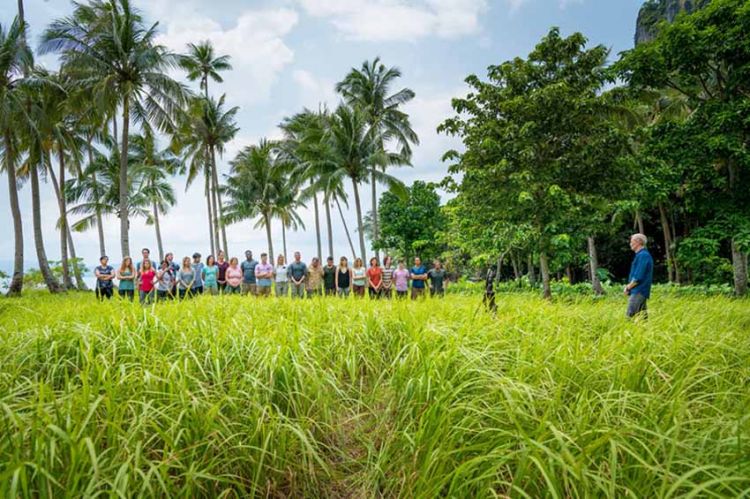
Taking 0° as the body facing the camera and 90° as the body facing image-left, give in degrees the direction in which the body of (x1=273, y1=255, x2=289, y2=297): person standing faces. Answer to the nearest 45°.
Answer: approximately 0°

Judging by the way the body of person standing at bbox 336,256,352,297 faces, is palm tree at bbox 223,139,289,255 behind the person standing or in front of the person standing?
behind

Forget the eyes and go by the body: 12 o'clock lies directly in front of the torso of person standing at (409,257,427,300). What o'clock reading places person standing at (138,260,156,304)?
person standing at (138,260,156,304) is roughly at 2 o'clock from person standing at (409,257,427,300).

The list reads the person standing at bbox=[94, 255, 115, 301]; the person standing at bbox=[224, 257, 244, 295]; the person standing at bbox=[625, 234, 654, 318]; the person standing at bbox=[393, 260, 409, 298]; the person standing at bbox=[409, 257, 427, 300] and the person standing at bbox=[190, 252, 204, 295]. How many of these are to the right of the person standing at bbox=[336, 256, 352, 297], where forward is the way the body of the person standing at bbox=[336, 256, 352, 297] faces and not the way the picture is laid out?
3

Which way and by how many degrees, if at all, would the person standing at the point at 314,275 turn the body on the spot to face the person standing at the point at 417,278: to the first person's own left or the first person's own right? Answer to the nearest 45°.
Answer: approximately 90° to the first person's own left

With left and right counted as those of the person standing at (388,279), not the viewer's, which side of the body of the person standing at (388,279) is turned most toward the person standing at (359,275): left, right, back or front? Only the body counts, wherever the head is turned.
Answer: right
